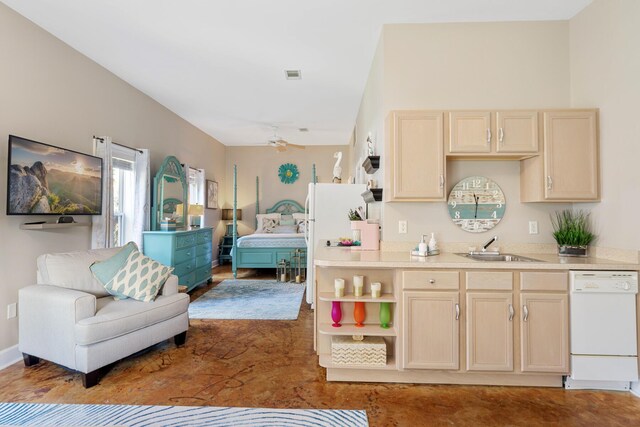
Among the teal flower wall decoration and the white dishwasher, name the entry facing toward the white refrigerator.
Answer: the teal flower wall decoration

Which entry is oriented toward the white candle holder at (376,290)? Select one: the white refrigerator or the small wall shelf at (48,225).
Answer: the small wall shelf

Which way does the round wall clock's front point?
toward the camera

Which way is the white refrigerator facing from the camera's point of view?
to the viewer's left

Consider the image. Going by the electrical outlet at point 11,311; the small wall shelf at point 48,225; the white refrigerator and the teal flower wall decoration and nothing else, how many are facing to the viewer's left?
1

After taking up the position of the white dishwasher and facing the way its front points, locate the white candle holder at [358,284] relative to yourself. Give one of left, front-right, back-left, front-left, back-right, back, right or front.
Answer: front-right

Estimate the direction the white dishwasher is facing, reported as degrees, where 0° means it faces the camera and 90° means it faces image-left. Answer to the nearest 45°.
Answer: approximately 0°

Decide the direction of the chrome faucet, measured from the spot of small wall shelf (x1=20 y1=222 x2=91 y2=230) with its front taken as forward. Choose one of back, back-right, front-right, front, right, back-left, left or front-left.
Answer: front

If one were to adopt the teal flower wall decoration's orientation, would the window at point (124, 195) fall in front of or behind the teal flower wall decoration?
in front

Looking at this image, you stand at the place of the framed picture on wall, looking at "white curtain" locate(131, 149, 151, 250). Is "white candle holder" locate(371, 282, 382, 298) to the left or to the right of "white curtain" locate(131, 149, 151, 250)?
left

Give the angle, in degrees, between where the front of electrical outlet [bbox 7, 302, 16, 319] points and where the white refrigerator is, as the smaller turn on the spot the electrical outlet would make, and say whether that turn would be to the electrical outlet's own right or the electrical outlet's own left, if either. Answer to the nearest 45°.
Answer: approximately 45° to the electrical outlet's own left

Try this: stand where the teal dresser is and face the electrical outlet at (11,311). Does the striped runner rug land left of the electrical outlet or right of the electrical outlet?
left

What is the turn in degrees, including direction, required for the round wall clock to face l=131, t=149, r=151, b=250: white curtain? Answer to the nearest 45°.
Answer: approximately 90° to its right

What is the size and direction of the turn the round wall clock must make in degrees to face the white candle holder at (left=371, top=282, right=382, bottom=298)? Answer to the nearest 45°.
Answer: approximately 45° to its right

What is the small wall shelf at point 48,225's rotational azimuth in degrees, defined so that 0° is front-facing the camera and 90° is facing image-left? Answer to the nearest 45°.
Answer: approximately 315°
